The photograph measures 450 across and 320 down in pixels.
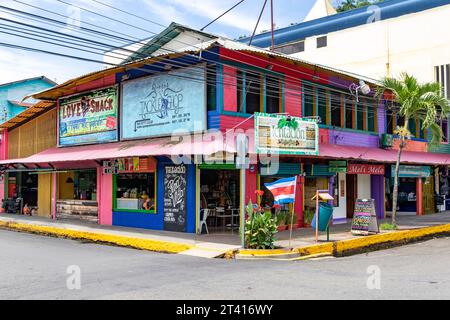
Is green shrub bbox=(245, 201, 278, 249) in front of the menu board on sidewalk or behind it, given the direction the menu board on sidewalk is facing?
in front

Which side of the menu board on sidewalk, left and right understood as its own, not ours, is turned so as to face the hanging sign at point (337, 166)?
back

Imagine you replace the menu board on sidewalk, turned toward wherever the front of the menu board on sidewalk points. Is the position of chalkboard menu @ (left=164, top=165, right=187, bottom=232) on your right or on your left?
on your right

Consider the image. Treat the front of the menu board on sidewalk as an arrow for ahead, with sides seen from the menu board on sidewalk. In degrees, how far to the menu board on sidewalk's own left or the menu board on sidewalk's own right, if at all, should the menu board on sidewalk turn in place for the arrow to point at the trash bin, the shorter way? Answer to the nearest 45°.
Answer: approximately 45° to the menu board on sidewalk's own right

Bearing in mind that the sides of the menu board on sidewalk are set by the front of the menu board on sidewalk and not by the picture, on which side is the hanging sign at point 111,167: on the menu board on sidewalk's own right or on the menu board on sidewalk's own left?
on the menu board on sidewalk's own right

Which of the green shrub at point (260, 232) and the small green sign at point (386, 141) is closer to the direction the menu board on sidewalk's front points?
the green shrub

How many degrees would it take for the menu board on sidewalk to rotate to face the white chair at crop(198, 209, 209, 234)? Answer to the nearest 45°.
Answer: approximately 90° to its right

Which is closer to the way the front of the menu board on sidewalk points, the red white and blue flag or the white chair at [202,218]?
the red white and blue flag

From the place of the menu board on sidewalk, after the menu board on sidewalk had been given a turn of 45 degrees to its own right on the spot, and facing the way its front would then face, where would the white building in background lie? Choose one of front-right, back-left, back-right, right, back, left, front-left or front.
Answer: back-right

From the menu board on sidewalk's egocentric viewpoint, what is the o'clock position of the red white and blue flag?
The red white and blue flag is roughly at 1 o'clock from the menu board on sidewalk.

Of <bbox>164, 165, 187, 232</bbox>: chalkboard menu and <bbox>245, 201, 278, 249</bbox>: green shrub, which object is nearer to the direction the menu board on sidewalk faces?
the green shrub

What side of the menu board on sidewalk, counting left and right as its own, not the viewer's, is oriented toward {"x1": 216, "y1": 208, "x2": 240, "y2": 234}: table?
right

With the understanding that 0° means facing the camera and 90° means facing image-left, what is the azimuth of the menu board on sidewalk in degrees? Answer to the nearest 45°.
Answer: approximately 0°

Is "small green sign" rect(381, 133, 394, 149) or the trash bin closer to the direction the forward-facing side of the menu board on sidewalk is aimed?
the trash bin
